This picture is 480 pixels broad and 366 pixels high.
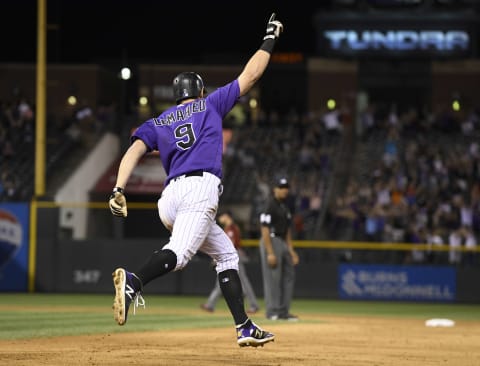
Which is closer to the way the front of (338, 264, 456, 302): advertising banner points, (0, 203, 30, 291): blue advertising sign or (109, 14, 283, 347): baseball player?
the baseball player

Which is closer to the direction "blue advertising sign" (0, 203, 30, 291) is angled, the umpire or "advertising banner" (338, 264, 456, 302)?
the umpire

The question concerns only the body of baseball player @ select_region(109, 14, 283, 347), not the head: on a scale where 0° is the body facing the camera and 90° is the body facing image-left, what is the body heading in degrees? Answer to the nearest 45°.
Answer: approximately 225°

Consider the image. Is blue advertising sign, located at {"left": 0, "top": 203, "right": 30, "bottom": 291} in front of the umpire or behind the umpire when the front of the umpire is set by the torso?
behind

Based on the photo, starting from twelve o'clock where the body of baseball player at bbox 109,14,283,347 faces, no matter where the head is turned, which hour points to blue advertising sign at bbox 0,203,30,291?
The blue advertising sign is roughly at 10 o'clock from the baseball player.

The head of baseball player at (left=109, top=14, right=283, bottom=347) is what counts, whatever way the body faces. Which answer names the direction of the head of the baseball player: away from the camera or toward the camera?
away from the camera

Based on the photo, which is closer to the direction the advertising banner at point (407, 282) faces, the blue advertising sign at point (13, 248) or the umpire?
the umpire

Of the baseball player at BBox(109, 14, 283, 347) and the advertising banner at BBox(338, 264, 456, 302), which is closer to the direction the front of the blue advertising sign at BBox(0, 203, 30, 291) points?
the baseball player

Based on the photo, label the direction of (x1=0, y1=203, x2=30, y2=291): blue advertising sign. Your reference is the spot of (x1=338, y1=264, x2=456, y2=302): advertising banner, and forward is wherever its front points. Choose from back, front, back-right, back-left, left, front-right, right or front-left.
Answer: right

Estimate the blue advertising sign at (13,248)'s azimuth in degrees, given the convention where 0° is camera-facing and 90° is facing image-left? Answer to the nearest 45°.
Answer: approximately 0°

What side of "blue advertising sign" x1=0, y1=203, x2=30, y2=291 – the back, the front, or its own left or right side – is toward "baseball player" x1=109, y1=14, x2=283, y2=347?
front

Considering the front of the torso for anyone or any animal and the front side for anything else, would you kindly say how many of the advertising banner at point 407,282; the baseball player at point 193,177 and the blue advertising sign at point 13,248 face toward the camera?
2
